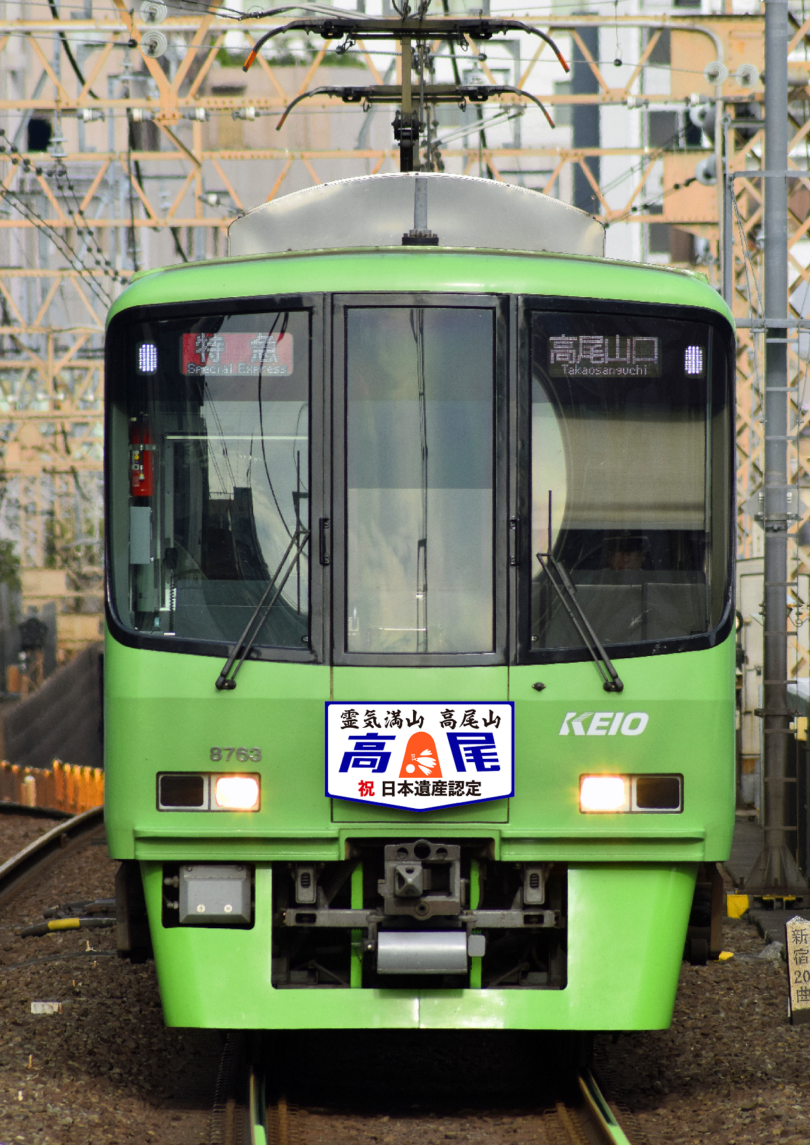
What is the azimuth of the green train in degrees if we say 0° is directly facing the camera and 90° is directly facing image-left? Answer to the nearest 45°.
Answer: approximately 0°

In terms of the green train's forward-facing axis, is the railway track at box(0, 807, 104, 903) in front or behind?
behind

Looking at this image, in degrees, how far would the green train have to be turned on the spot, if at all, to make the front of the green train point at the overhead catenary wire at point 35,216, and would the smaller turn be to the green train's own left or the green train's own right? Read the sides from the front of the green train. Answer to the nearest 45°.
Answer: approximately 180°
